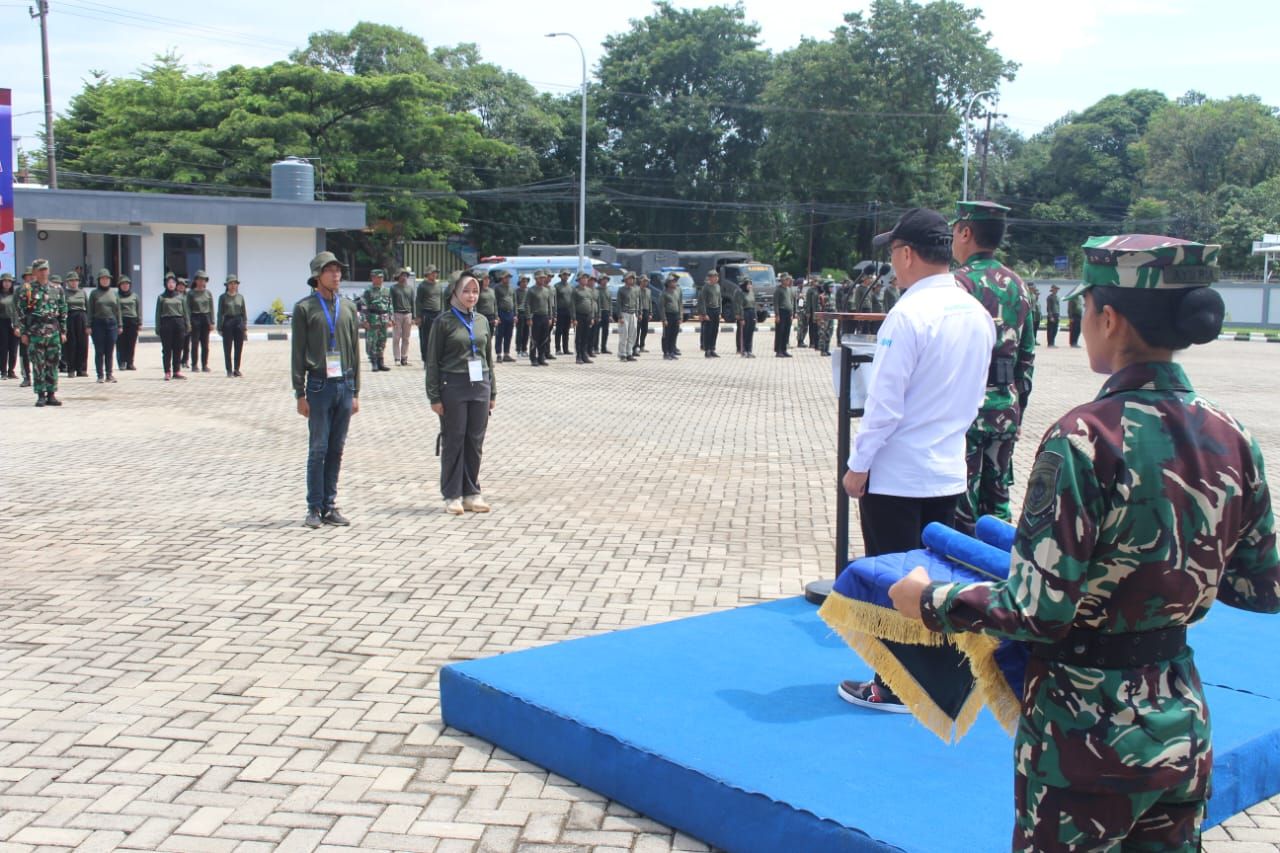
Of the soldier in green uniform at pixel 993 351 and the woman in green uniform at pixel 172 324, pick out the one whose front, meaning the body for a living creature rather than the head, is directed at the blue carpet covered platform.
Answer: the woman in green uniform

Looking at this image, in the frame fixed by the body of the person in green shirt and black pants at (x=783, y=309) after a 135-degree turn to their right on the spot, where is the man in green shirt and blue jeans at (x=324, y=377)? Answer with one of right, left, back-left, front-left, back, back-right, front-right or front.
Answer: left

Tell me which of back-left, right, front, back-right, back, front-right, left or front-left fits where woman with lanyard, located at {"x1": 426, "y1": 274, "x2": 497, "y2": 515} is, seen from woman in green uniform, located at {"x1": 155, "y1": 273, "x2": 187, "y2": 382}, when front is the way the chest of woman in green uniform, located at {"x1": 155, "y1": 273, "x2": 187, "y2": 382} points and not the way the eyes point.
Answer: front

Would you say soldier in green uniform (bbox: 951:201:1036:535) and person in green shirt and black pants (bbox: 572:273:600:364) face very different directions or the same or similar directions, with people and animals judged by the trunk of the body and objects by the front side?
very different directions

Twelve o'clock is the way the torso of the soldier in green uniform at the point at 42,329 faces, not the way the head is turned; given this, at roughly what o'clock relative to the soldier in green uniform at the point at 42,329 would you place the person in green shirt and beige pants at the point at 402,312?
the person in green shirt and beige pants at the point at 402,312 is roughly at 9 o'clock from the soldier in green uniform at the point at 42,329.

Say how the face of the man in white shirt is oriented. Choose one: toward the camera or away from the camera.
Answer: away from the camera

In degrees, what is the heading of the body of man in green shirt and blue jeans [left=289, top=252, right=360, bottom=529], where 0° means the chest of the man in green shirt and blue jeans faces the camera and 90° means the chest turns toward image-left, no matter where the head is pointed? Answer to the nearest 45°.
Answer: approximately 315°

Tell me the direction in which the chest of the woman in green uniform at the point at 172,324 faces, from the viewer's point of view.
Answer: toward the camera

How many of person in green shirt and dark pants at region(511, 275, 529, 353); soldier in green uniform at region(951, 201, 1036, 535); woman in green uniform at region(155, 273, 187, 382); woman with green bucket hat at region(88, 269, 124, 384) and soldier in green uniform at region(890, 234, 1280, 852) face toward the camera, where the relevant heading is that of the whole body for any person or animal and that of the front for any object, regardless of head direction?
3

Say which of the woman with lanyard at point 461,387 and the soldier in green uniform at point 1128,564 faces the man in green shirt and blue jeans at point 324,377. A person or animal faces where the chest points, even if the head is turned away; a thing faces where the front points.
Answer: the soldier in green uniform at point 1128,564

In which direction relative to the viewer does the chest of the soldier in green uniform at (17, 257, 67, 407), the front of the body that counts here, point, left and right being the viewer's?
facing the viewer and to the right of the viewer

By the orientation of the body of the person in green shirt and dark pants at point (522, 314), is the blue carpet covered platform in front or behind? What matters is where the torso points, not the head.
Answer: in front

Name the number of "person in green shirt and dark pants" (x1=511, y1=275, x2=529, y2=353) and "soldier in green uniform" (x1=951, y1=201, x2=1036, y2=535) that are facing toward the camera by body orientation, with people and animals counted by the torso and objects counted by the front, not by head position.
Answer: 1
